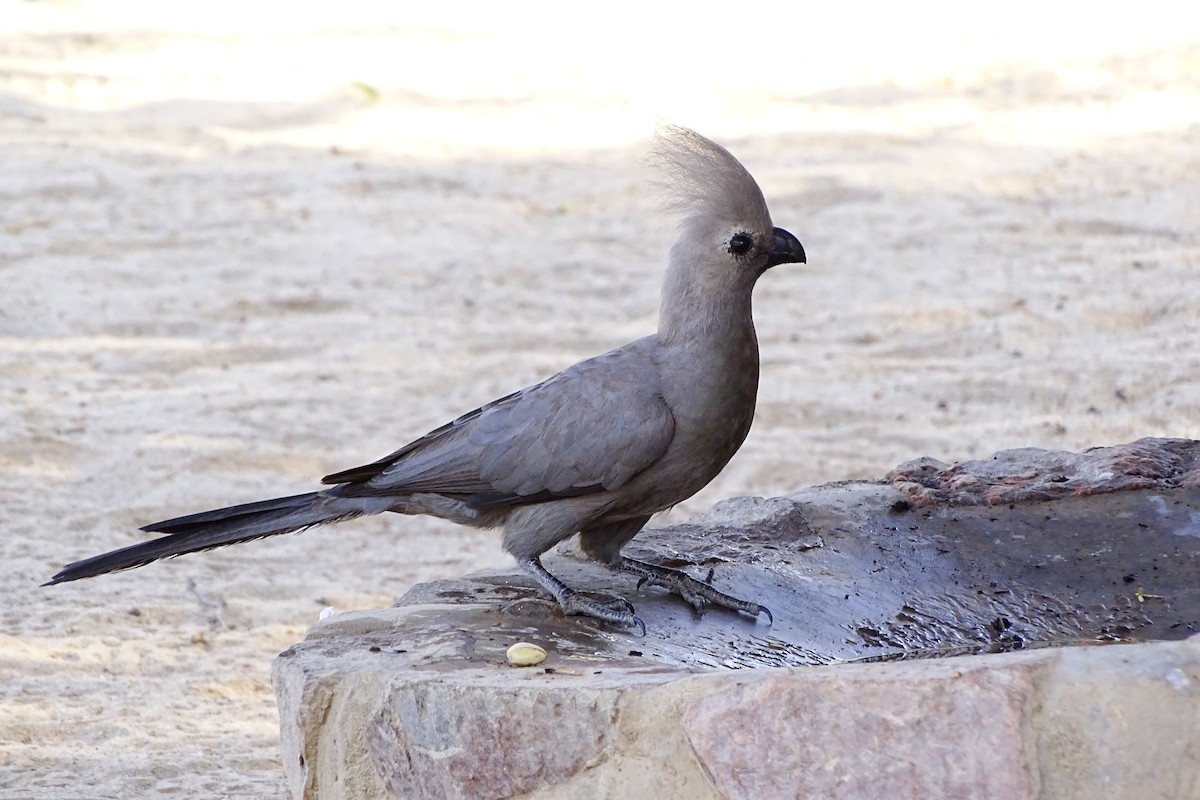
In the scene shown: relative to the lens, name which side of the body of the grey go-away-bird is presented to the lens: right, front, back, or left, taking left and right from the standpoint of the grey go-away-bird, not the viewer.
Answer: right

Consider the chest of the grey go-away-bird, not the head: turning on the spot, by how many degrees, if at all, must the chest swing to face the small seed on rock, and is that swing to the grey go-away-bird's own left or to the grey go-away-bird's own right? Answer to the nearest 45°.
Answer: approximately 90° to the grey go-away-bird's own right
